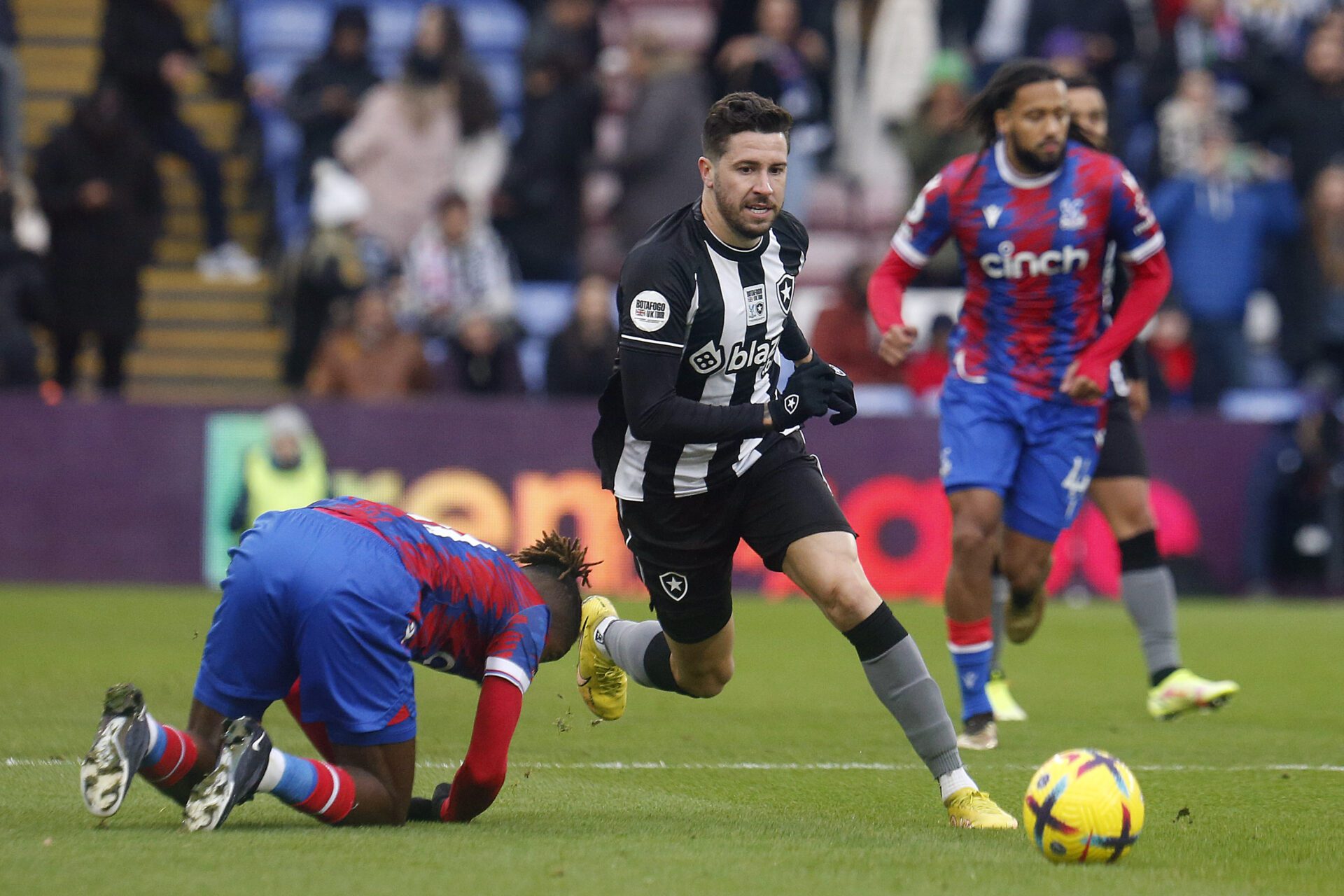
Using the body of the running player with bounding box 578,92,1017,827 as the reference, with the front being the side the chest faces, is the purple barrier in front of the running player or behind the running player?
behind

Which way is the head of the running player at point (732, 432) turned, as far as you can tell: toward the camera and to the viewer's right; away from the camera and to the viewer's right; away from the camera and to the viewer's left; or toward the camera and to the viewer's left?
toward the camera and to the viewer's right

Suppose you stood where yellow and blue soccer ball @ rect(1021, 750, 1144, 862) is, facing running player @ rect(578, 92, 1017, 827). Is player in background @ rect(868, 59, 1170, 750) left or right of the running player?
right

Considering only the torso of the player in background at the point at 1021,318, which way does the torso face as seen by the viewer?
toward the camera

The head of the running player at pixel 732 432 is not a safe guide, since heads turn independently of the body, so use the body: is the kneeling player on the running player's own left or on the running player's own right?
on the running player's own right

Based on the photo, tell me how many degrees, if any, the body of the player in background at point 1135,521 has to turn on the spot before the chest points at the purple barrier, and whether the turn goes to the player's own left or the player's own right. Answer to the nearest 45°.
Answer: approximately 180°

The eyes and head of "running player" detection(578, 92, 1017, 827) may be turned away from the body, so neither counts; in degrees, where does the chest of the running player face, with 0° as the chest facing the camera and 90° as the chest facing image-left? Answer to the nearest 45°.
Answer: approximately 315°

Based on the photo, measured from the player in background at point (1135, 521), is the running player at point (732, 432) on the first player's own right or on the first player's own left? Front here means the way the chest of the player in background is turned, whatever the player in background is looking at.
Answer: on the first player's own right

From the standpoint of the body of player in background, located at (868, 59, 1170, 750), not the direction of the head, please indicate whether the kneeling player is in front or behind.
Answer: in front

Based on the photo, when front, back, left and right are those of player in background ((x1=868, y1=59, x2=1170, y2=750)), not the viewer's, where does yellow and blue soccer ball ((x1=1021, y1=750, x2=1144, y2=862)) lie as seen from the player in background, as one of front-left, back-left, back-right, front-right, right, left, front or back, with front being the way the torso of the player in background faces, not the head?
front

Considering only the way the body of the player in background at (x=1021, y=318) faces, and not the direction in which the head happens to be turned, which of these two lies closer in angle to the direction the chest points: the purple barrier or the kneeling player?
the kneeling player

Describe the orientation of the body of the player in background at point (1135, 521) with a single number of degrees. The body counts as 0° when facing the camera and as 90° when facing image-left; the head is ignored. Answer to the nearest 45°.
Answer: approximately 315°
